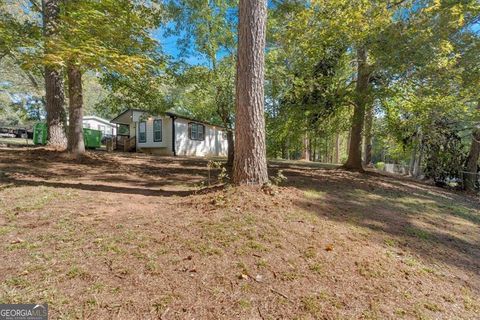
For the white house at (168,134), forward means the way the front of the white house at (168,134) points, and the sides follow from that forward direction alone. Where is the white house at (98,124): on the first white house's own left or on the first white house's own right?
on the first white house's own right

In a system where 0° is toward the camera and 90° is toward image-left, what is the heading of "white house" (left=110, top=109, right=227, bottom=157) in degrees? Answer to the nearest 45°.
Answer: approximately 45°

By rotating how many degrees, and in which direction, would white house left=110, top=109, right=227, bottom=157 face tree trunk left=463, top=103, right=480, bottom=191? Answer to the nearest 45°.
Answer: approximately 90° to its left

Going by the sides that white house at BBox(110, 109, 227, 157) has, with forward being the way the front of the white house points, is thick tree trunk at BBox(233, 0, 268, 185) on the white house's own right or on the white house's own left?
on the white house's own left
